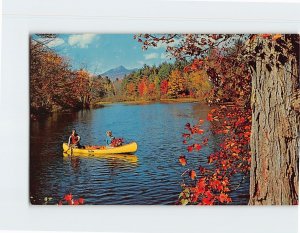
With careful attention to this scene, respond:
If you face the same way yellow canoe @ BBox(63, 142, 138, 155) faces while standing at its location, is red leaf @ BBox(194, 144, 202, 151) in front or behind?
in front

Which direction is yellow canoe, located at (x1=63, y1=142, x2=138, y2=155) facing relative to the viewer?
to the viewer's right

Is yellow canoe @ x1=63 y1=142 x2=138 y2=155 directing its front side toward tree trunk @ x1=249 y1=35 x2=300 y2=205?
no
